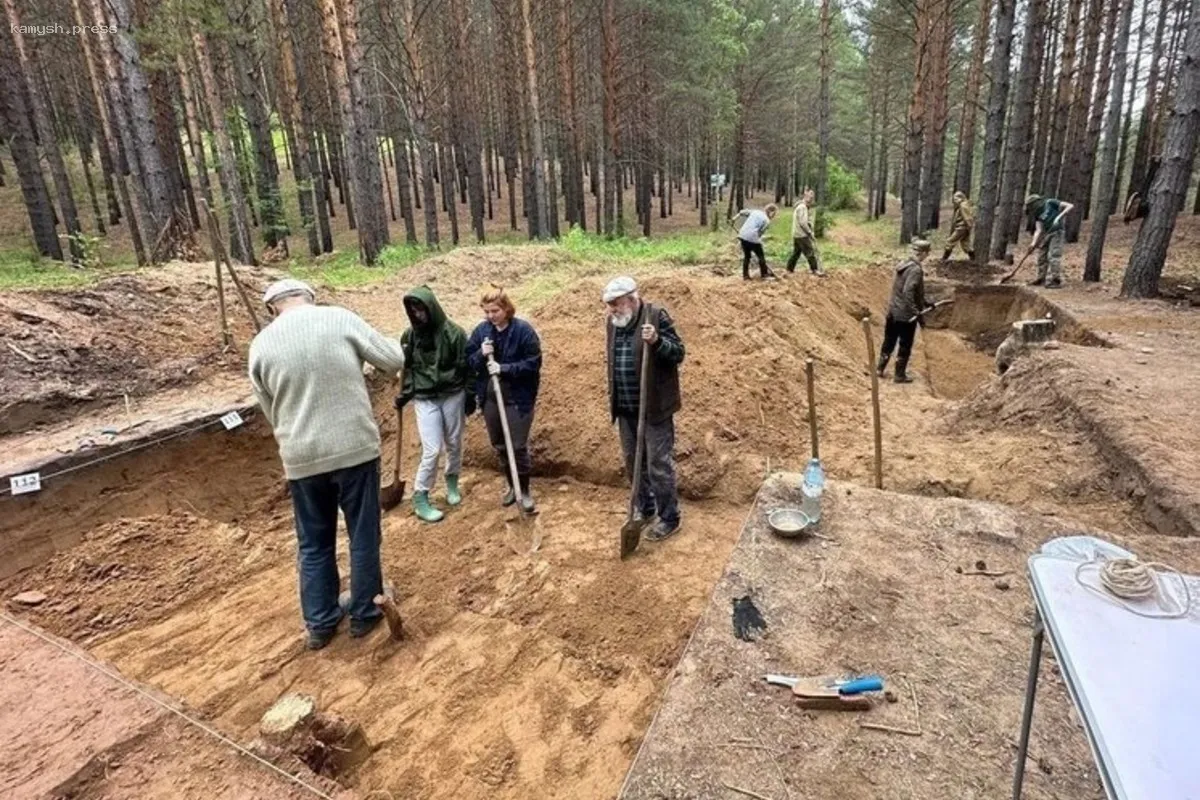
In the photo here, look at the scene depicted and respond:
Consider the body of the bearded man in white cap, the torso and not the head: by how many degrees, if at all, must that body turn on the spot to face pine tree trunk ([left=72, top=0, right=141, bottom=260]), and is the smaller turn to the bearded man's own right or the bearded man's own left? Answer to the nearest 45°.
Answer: approximately 90° to the bearded man's own right

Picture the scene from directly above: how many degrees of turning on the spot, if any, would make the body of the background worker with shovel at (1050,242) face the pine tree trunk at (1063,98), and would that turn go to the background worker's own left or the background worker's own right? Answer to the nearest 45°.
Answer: approximately 135° to the background worker's own right

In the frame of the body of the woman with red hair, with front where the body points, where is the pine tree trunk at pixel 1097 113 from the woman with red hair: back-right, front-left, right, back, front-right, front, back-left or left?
back

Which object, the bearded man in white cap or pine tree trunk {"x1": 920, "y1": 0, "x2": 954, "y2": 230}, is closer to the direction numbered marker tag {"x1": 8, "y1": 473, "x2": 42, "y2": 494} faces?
the bearded man in white cap

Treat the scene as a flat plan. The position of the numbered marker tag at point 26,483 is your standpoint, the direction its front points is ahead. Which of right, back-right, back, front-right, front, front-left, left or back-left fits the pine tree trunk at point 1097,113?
left

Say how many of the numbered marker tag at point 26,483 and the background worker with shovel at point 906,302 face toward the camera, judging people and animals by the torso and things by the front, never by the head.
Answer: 1

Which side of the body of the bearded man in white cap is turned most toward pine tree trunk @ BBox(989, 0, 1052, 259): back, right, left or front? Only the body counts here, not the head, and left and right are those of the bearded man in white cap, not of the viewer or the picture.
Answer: back

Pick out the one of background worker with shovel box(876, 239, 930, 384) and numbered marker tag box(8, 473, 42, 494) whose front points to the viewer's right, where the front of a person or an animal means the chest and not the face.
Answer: the background worker with shovel

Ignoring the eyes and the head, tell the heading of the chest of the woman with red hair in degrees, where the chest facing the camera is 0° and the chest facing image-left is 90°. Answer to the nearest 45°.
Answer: approximately 45°

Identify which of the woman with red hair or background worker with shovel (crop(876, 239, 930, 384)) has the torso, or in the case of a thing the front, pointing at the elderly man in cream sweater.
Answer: the woman with red hair

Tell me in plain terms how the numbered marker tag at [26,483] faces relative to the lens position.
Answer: facing the viewer

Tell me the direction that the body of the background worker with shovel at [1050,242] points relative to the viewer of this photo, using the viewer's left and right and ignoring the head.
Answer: facing the viewer and to the left of the viewer

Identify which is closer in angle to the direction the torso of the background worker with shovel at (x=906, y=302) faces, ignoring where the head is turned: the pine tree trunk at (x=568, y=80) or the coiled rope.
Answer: the coiled rope

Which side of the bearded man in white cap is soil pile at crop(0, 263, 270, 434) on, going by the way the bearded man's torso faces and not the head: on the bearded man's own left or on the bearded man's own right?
on the bearded man's own right
